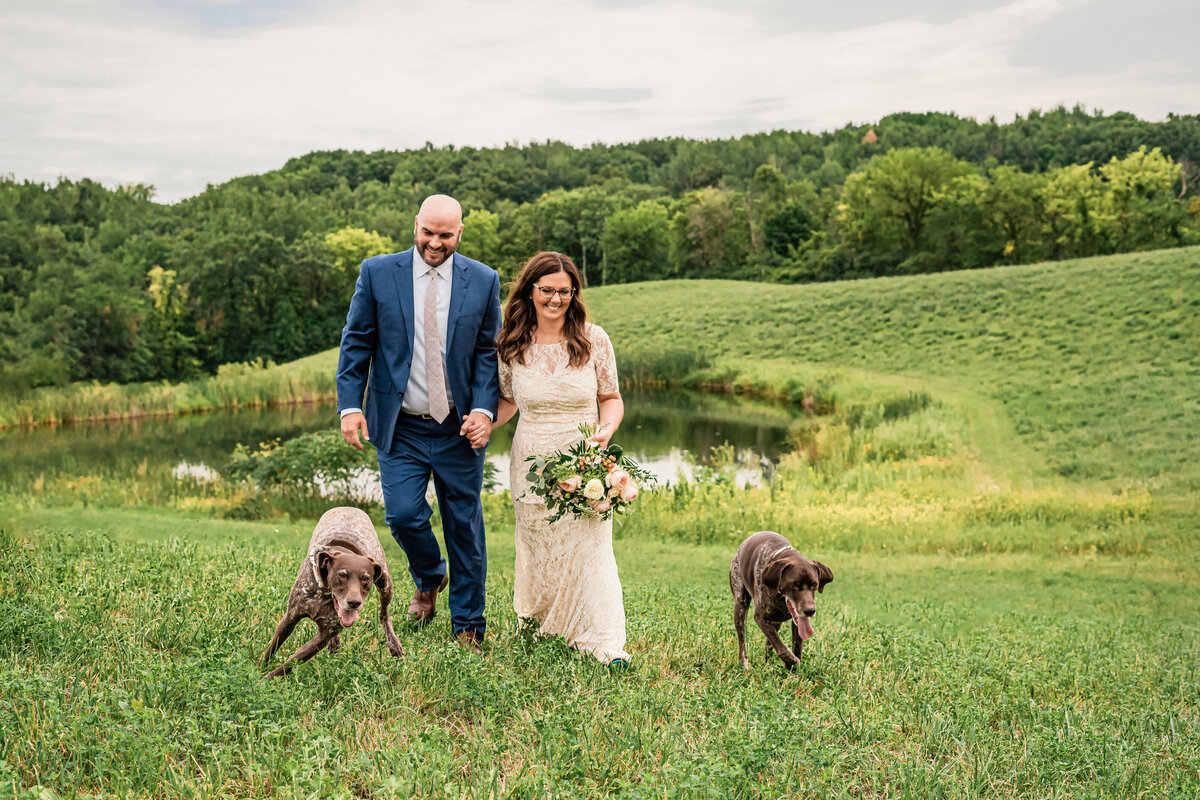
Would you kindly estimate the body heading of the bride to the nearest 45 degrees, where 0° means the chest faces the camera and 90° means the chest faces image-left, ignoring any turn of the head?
approximately 0°

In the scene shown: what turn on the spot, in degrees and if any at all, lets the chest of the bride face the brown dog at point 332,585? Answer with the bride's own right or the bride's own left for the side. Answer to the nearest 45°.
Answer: approximately 45° to the bride's own right

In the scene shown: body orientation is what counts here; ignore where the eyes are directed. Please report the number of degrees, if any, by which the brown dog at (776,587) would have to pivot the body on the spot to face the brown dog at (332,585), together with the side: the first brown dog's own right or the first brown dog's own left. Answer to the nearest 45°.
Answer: approximately 90° to the first brown dog's own right

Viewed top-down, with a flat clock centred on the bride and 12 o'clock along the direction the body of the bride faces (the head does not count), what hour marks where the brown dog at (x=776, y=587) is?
The brown dog is roughly at 10 o'clock from the bride.

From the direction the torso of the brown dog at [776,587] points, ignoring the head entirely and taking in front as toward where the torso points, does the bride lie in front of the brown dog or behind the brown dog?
behind

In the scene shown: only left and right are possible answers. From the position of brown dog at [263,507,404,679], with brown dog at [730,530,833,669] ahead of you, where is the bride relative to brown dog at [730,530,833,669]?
left

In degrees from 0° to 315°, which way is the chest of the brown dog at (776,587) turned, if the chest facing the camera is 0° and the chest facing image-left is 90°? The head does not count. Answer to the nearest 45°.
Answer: approximately 315°
